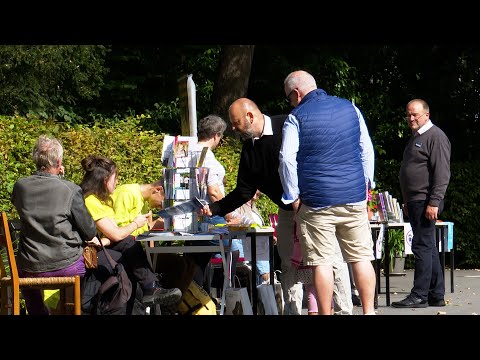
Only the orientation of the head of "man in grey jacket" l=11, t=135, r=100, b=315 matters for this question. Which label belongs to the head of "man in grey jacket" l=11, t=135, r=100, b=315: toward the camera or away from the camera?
away from the camera

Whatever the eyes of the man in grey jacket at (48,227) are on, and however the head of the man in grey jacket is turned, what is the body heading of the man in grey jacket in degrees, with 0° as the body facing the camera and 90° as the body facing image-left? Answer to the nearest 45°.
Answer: approximately 225°

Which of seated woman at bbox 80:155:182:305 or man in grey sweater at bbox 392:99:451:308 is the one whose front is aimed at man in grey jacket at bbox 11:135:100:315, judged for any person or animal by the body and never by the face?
man in grey sweater at bbox 392:99:451:308

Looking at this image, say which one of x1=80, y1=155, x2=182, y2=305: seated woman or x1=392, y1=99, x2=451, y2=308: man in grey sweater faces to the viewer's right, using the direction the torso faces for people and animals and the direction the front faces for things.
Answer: the seated woman

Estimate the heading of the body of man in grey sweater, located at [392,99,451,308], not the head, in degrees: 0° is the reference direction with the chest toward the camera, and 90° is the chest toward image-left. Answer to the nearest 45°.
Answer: approximately 45°

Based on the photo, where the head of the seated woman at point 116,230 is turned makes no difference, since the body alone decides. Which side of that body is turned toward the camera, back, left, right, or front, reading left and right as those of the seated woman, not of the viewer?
right

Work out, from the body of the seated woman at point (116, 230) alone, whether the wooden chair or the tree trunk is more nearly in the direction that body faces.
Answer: the tree trunk

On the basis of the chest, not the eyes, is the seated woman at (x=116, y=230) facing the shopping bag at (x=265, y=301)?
yes

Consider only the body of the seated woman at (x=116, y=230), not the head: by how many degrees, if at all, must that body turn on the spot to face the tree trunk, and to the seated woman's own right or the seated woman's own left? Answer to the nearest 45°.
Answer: approximately 90° to the seated woman's own left
